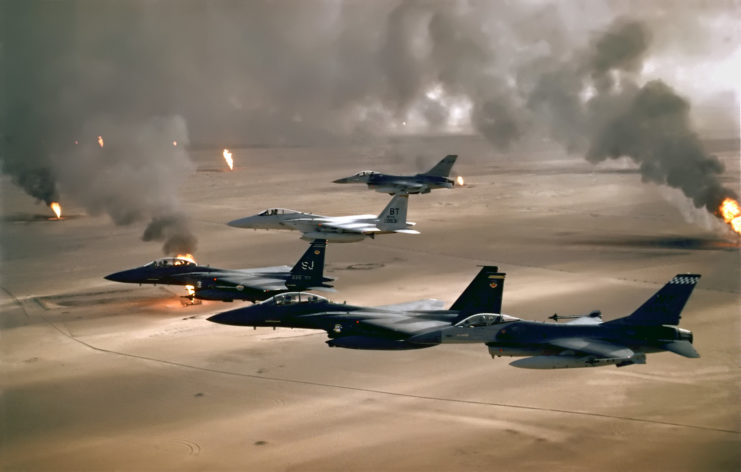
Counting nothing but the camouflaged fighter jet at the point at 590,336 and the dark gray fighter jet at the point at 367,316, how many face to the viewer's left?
2

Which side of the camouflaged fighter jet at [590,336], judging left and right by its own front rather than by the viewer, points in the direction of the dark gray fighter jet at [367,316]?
front

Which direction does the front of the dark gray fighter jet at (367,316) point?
to the viewer's left

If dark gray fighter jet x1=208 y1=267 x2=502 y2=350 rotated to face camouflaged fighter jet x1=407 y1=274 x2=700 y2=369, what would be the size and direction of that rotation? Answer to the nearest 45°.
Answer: approximately 135° to its left

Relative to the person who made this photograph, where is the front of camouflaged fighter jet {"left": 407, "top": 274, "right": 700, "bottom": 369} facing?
facing to the left of the viewer
